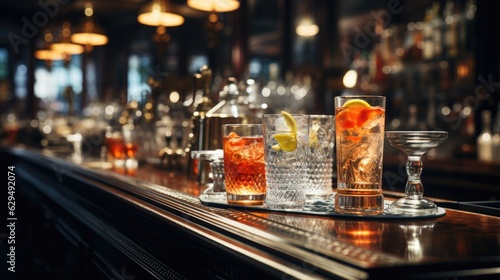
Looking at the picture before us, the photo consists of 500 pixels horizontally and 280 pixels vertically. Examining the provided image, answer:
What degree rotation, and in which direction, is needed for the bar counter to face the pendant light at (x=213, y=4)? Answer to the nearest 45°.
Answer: approximately 135° to its right

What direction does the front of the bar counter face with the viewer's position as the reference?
facing the viewer and to the left of the viewer

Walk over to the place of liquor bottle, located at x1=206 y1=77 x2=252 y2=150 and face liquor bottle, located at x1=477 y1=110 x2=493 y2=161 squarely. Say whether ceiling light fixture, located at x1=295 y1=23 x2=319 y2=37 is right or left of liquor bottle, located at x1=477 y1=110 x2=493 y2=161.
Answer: left

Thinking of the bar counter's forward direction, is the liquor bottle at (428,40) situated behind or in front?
behind

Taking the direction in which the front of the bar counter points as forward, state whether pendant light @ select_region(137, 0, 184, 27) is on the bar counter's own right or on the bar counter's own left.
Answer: on the bar counter's own right

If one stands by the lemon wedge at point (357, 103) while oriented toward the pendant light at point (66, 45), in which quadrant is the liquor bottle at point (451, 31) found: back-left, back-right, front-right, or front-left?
front-right

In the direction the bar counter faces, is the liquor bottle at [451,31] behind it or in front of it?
behind

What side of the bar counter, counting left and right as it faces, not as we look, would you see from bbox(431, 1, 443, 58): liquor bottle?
back
